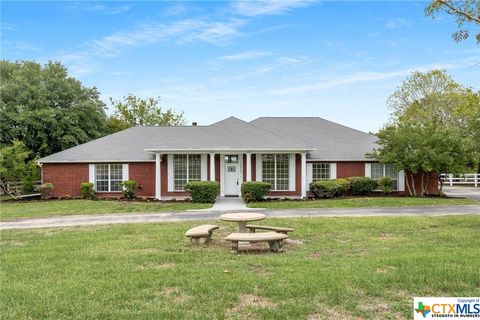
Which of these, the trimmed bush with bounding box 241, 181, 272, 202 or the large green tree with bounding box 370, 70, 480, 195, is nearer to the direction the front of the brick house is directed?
the trimmed bush

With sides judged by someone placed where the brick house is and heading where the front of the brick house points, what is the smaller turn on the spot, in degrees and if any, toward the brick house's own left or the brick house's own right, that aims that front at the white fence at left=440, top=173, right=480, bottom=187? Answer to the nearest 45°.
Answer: approximately 135° to the brick house's own left

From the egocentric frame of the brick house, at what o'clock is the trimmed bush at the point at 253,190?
The trimmed bush is roughly at 11 o'clock from the brick house.

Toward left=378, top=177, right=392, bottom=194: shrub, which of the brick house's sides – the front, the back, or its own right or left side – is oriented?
left

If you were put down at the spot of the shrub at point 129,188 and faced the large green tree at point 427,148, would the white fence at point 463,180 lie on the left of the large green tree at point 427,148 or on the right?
left

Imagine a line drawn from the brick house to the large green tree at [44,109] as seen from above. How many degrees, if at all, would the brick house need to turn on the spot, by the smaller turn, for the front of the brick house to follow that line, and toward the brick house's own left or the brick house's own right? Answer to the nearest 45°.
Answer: approximately 135° to the brick house's own right

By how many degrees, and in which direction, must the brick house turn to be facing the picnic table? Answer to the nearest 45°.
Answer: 0° — it already faces it

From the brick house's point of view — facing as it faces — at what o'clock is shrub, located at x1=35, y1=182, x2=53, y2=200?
The shrub is roughly at 3 o'clock from the brick house.

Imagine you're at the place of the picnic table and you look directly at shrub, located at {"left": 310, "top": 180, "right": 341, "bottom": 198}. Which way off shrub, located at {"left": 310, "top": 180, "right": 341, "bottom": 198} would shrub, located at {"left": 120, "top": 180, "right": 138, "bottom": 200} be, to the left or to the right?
left

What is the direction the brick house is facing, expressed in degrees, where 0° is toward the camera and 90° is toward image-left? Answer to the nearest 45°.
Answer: approximately 0°
